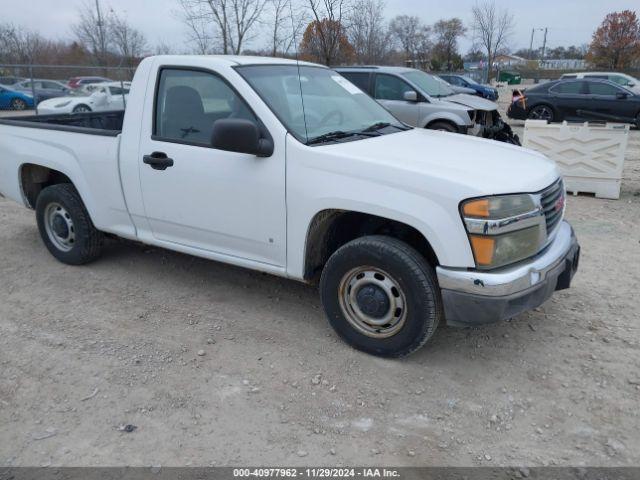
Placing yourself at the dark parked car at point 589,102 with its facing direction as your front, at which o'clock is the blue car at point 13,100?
The blue car is roughly at 6 o'clock from the dark parked car.

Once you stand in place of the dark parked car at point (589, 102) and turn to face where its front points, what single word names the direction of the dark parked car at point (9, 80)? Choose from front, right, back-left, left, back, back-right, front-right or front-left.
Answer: back

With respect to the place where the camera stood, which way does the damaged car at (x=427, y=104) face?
facing the viewer and to the right of the viewer

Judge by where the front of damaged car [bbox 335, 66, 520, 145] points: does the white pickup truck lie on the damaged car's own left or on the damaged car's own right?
on the damaged car's own right

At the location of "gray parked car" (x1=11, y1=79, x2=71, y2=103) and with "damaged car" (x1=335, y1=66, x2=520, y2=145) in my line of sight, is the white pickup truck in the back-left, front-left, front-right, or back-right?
front-right

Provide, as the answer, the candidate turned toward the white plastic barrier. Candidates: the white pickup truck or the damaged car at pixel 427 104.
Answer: the damaged car

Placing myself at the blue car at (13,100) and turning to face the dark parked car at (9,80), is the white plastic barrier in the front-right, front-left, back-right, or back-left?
back-right

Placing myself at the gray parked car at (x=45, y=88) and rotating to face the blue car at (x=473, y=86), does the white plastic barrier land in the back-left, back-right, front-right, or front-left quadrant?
front-right

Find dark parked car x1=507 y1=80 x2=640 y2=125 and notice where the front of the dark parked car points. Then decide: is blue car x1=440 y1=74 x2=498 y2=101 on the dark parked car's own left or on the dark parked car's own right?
on the dark parked car's own left

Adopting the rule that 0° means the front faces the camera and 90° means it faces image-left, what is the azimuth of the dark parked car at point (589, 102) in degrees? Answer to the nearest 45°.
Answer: approximately 270°
